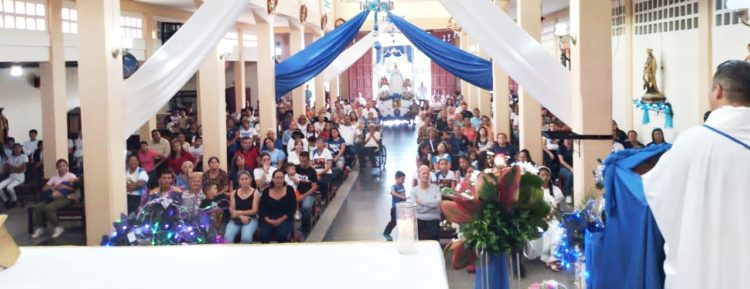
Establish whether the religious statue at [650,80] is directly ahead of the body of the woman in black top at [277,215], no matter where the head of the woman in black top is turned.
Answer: no

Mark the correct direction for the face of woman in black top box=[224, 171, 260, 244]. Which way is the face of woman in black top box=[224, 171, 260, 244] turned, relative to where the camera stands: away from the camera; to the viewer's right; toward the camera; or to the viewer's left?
toward the camera

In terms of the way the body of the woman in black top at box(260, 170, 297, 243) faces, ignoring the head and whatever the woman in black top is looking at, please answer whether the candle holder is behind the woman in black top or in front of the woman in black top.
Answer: in front

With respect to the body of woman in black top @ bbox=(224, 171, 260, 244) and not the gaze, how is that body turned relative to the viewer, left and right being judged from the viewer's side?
facing the viewer

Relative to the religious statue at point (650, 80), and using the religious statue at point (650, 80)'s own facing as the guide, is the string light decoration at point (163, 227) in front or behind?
in front

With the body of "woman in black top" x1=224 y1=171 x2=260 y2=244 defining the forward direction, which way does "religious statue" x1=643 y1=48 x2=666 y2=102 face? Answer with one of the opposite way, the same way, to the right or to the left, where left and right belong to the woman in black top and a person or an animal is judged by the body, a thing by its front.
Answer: to the right

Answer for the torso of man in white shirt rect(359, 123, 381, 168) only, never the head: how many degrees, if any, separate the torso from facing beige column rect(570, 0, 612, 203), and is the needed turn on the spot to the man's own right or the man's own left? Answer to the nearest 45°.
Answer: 0° — they already face it

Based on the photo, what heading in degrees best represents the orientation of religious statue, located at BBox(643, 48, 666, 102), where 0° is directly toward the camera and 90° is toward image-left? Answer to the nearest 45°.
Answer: approximately 45°

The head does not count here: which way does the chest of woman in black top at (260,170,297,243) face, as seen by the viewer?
toward the camera

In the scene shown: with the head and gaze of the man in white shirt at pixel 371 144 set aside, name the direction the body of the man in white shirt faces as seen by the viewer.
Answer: toward the camera

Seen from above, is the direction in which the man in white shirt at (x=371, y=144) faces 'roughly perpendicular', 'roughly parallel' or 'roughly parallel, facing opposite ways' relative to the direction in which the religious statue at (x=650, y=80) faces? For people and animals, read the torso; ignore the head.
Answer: roughly perpendicular

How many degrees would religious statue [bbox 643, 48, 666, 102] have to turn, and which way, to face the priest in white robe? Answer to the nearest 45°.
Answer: approximately 45° to its left

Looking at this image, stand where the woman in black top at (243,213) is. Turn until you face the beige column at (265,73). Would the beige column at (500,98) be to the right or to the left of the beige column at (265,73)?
right

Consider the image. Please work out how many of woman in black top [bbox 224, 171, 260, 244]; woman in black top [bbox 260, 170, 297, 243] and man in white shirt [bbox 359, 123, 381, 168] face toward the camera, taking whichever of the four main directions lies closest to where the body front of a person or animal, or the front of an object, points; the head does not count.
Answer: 3

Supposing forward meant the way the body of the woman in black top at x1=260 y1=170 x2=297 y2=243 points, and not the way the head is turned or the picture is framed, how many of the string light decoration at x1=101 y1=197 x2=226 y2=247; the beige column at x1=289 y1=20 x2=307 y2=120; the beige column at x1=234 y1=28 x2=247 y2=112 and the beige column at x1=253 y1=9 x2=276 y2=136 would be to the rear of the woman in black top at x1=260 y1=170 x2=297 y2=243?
3

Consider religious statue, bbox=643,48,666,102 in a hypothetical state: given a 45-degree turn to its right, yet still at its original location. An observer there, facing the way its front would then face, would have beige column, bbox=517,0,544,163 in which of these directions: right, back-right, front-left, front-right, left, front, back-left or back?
front-left

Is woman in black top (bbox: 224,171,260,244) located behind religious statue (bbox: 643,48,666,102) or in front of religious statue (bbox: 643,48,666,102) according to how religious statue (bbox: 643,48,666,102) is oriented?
in front

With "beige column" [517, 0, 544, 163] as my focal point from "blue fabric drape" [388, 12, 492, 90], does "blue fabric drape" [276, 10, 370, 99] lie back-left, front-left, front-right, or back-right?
back-right

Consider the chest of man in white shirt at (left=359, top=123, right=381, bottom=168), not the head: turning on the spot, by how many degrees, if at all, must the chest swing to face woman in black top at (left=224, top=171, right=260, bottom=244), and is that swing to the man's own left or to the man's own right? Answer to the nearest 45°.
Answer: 0° — they already face them
